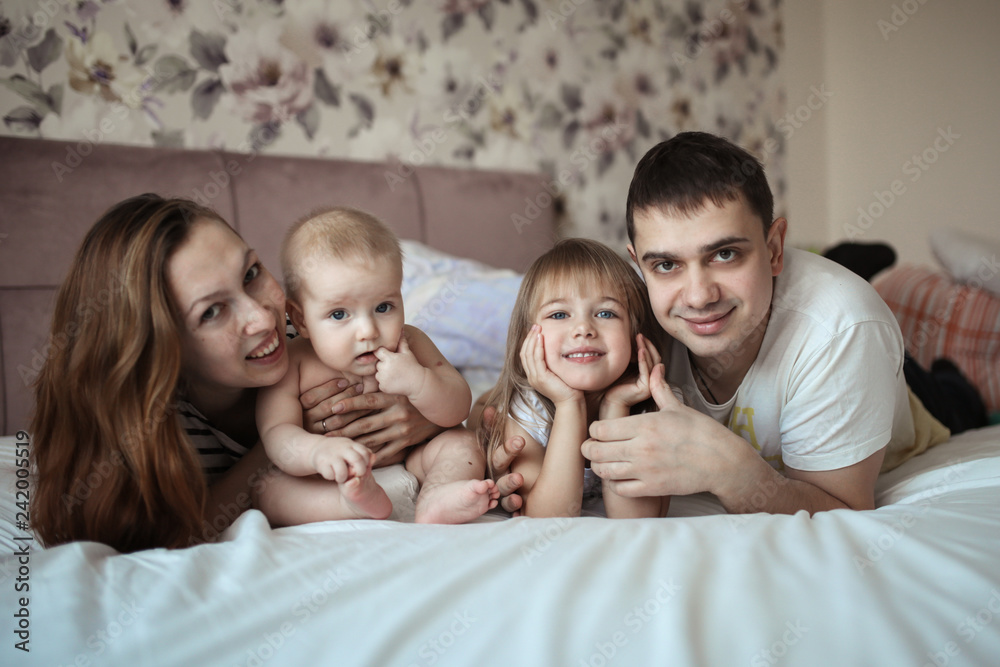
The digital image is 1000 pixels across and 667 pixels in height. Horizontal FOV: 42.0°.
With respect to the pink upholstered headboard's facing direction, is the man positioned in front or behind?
in front

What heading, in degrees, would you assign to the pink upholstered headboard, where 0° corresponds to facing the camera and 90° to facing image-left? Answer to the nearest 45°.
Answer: approximately 315°

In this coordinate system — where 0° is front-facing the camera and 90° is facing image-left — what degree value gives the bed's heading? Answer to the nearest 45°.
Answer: approximately 315°

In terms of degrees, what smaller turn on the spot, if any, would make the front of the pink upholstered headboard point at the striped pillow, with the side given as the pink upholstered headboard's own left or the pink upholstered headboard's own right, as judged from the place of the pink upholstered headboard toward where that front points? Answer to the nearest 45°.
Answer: approximately 45° to the pink upholstered headboard's own left

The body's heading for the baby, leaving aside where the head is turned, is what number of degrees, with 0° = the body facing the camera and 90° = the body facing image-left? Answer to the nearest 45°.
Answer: approximately 0°
